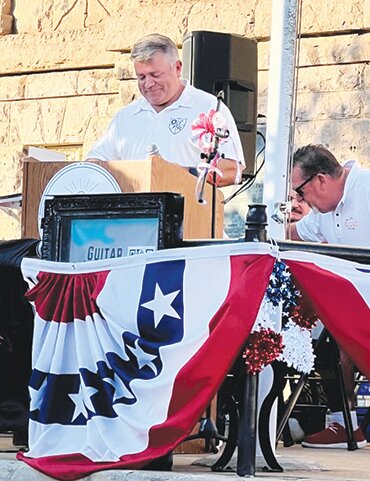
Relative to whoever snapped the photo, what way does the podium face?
facing the viewer and to the left of the viewer

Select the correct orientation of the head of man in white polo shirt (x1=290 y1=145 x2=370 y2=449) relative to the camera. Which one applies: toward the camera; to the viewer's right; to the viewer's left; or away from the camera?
to the viewer's left

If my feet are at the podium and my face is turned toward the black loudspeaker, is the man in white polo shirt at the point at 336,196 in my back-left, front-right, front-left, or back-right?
front-right

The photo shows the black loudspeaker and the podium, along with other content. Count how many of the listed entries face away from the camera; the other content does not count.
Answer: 0

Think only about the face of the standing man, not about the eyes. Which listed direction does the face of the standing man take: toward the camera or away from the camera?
toward the camera
